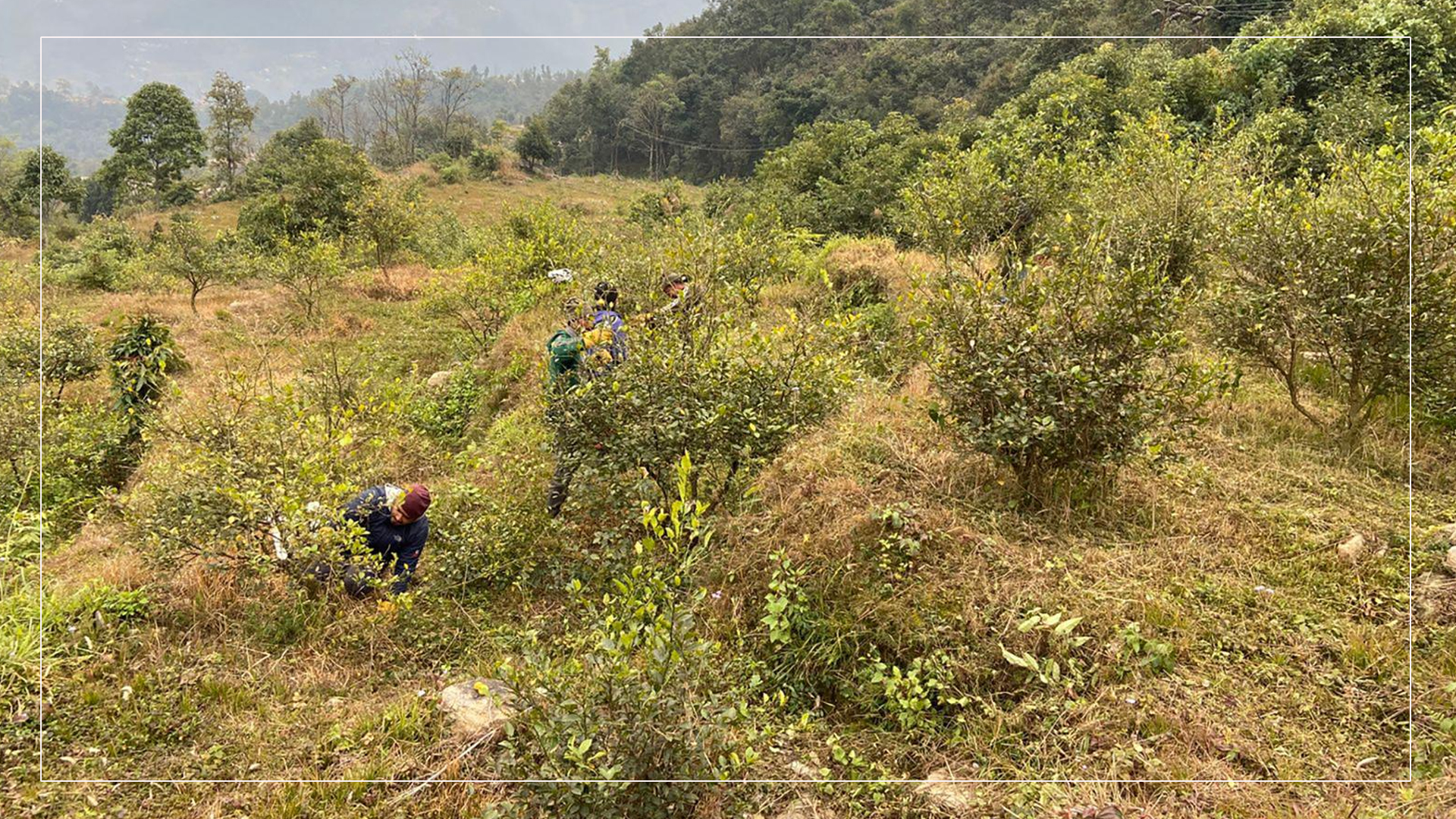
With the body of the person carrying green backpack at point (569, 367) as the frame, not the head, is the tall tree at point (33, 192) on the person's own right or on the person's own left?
on the person's own left

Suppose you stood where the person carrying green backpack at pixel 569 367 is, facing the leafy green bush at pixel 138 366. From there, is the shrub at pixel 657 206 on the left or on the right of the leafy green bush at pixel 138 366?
right

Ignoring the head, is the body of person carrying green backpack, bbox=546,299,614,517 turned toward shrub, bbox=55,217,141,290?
no

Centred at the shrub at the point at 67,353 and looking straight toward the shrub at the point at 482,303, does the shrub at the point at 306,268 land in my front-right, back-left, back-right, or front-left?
front-left

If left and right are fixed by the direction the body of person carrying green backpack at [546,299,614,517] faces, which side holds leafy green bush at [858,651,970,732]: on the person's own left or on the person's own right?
on the person's own right

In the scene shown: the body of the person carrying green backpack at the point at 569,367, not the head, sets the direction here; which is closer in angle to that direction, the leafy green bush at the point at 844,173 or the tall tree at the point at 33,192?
the leafy green bush
